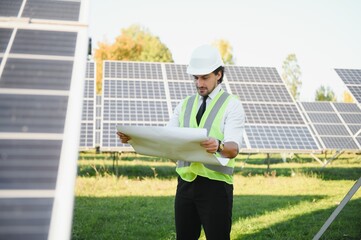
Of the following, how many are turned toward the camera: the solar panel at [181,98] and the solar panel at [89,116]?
2

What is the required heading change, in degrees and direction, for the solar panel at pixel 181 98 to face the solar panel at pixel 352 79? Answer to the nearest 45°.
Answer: approximately 90° to its left

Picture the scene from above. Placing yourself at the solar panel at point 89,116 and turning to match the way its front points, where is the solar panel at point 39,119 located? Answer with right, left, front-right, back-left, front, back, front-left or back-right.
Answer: front

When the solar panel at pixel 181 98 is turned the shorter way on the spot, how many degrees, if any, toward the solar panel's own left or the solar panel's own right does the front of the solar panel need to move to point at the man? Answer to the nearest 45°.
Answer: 0° — it already faces them

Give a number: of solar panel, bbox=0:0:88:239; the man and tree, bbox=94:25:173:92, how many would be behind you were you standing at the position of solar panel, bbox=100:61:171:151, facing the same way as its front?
1

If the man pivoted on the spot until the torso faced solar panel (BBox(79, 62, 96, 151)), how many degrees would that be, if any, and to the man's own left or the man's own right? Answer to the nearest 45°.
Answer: approximately 135° to the man's own right

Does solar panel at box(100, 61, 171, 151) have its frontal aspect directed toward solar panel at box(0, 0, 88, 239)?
yes

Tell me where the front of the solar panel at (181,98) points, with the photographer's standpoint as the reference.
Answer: facing the viewer

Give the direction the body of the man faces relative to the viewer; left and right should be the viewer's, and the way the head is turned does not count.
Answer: facing the viewer and to the left of the viewer

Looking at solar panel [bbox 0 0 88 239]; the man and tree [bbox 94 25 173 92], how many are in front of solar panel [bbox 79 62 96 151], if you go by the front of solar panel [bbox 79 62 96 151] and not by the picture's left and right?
2

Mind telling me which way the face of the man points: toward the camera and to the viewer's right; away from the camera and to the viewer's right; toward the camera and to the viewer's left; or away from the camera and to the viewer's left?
toward the camera and to the viewer's left

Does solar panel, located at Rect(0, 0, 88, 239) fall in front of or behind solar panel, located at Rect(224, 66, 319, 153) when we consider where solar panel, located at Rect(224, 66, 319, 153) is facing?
in front

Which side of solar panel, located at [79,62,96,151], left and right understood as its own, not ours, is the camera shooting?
front

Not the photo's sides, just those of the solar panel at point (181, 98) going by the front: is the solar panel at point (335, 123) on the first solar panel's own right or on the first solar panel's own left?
on the first solar panel's own left

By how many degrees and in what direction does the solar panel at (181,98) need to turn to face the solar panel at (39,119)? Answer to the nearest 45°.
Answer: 0° — it already faces it

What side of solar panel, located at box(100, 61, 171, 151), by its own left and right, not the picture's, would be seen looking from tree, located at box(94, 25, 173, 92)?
back

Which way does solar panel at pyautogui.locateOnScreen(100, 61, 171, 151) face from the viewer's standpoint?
toward the camera

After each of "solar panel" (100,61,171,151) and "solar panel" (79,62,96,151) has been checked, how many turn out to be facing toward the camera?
2
